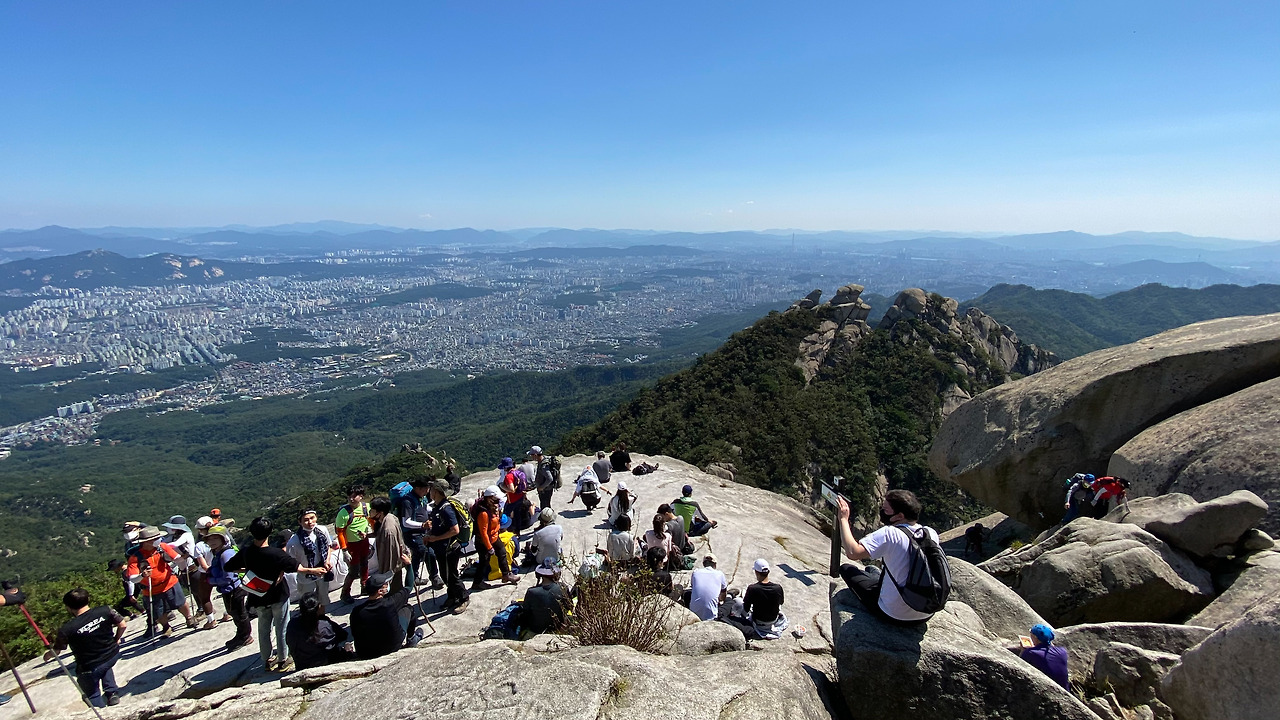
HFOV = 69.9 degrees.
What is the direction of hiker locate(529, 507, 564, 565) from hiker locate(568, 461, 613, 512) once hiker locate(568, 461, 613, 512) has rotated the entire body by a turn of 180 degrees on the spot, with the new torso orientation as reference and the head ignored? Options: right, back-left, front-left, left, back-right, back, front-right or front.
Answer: front

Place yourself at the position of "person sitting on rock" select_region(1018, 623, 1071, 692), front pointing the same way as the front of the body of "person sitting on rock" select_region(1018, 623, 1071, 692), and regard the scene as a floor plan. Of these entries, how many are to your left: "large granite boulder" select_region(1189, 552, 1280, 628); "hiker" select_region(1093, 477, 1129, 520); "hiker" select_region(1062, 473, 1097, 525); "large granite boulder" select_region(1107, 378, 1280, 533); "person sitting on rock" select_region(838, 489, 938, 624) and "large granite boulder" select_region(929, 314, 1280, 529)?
1

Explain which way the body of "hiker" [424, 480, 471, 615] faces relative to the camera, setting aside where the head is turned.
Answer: to the viewer's left

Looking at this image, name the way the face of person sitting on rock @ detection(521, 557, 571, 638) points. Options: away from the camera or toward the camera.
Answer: away from the camera

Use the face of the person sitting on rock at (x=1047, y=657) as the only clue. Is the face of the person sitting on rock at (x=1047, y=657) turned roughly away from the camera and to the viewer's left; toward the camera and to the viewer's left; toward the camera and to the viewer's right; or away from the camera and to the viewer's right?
away from the camera and to the viewer's left

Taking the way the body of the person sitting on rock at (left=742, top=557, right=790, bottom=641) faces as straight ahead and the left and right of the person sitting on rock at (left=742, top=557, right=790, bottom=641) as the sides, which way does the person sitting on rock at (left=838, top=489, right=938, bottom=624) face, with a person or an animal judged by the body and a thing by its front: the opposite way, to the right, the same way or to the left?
to the left

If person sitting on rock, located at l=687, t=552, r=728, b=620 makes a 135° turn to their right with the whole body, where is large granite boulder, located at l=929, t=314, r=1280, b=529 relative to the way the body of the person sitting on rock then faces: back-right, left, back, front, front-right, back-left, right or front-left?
left

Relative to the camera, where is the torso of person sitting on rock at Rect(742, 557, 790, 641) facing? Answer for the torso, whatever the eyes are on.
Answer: away from the camera

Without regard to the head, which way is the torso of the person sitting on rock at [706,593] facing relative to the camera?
away from the camera

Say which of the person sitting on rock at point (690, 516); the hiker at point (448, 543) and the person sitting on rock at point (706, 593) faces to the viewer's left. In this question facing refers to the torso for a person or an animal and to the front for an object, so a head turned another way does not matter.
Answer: the hiker
